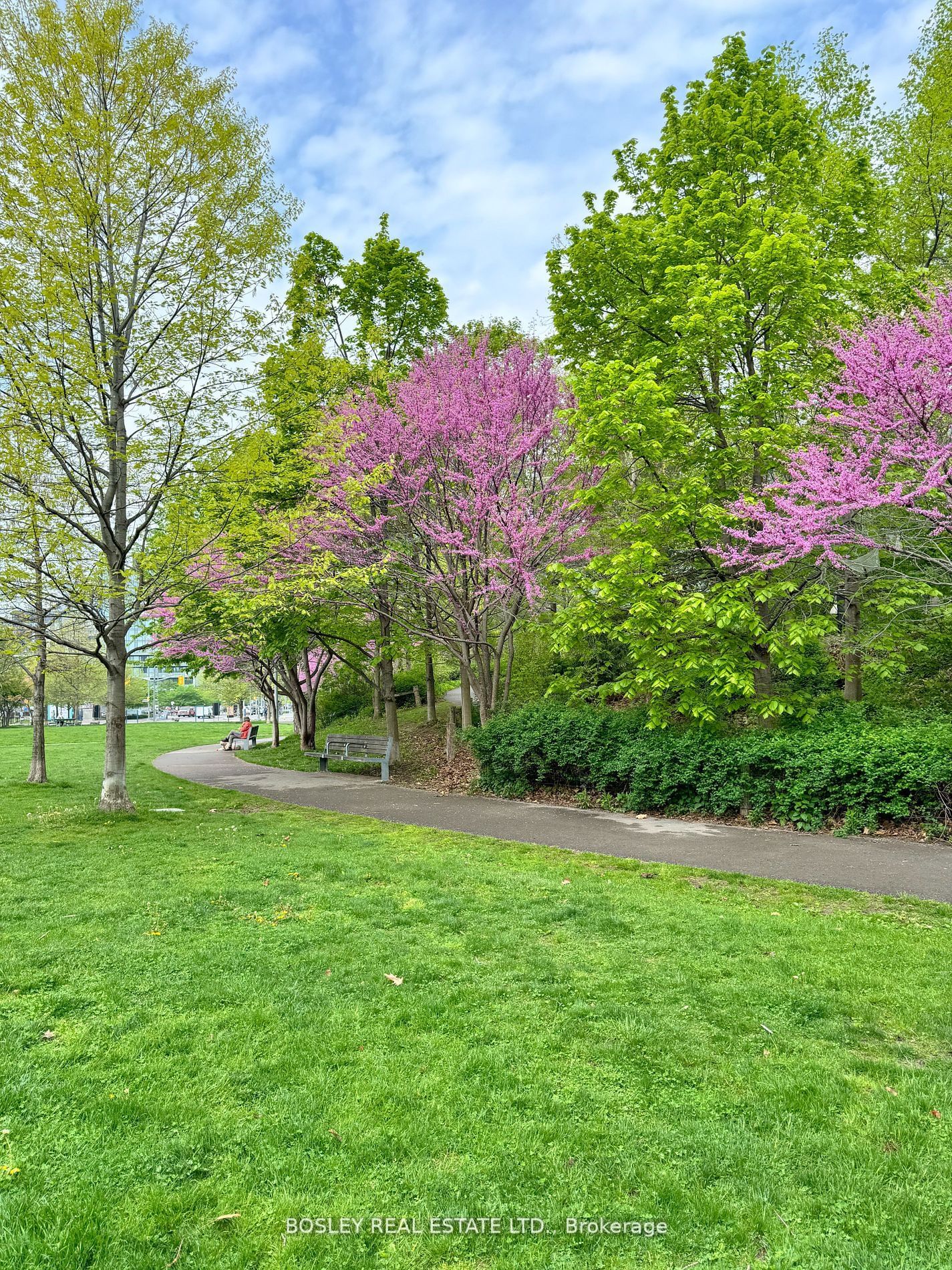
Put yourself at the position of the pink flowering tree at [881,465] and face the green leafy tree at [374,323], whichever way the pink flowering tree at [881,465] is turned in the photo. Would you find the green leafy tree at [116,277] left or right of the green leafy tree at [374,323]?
left

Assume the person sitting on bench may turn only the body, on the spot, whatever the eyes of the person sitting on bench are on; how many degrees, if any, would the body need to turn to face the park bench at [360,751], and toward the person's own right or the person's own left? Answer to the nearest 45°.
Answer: approximately 90° to the person's own left

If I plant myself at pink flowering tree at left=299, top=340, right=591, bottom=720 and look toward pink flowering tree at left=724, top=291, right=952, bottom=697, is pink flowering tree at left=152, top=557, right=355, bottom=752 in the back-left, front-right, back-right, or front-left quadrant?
back-left

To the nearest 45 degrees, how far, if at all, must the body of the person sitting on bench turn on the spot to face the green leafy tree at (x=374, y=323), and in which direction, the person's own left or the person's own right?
approximately 90° to the person's own left

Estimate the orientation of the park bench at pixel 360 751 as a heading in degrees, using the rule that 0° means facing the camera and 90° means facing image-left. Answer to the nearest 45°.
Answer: approximately 45°
